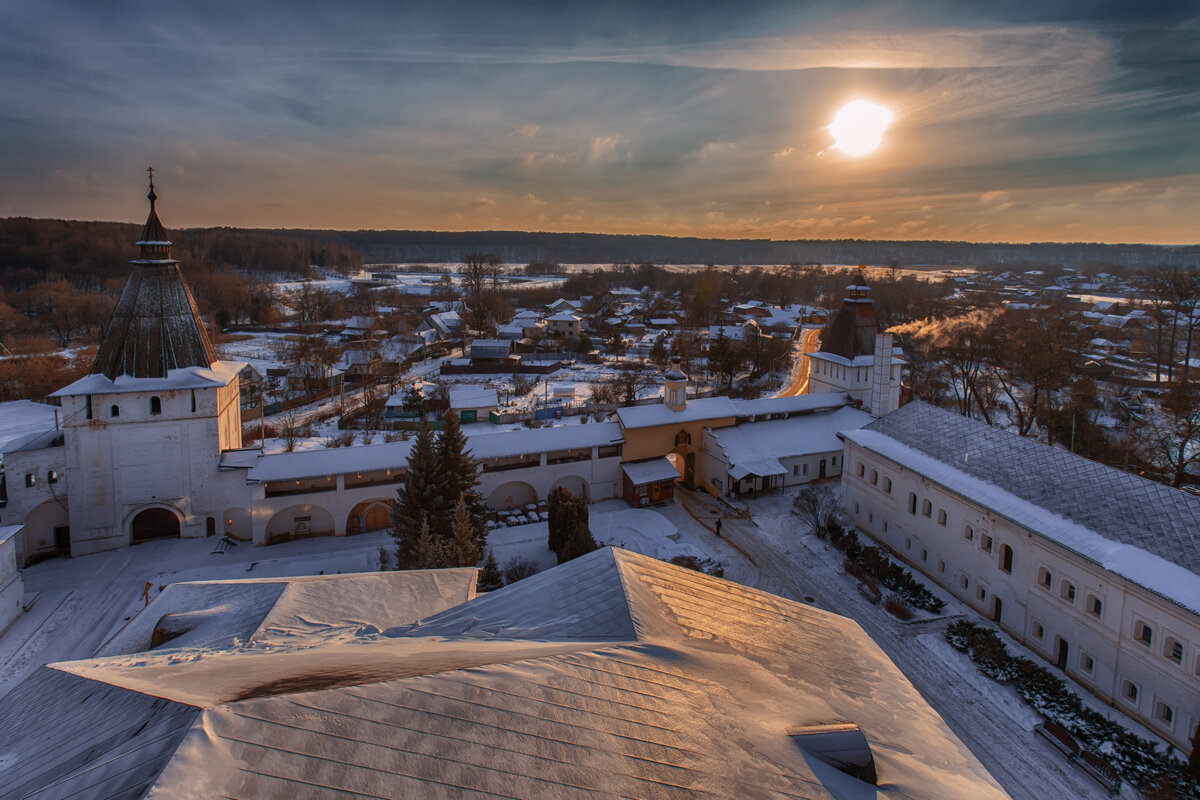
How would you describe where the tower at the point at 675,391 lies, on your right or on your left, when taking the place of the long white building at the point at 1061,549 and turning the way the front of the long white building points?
on your right

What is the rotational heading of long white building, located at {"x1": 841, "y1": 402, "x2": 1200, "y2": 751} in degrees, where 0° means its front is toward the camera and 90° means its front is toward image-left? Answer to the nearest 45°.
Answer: approximately 45°

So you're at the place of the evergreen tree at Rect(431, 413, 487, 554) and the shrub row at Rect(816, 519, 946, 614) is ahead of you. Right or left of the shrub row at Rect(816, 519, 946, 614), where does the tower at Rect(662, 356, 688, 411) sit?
left

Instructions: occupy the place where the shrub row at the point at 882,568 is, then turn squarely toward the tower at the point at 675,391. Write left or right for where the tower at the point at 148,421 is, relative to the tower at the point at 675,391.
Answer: left

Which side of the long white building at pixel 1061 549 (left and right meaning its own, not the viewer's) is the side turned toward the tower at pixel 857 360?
right

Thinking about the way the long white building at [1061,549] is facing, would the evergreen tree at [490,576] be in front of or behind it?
in front

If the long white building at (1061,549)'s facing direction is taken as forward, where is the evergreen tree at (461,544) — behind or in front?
in front

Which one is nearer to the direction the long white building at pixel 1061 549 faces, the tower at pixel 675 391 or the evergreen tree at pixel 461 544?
the evergreen tree

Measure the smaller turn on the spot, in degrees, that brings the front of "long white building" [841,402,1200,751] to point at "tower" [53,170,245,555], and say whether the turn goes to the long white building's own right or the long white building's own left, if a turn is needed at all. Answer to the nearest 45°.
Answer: approximately 45° to the long white building's own right
